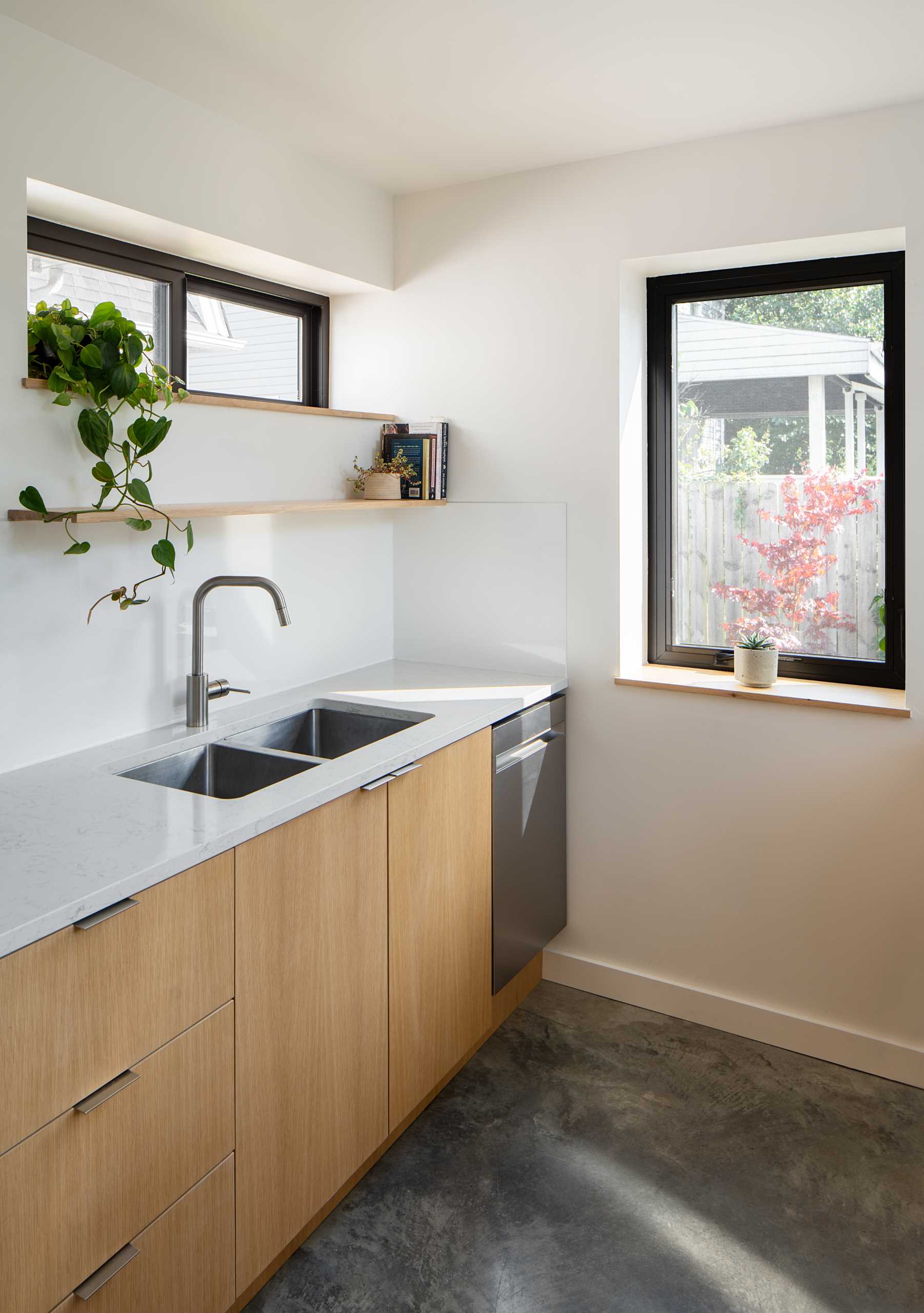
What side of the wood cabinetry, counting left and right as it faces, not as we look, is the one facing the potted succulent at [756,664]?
left

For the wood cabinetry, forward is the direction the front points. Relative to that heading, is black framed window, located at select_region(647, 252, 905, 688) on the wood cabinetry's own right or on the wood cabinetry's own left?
on the wood cabinetry's own left

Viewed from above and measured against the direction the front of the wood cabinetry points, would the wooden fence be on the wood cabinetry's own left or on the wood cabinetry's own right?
on the wood cabinetry's own left

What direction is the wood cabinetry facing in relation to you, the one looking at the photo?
facing the viewer and to the right of the viewer

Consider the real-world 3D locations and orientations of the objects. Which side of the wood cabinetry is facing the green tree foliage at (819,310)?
left
